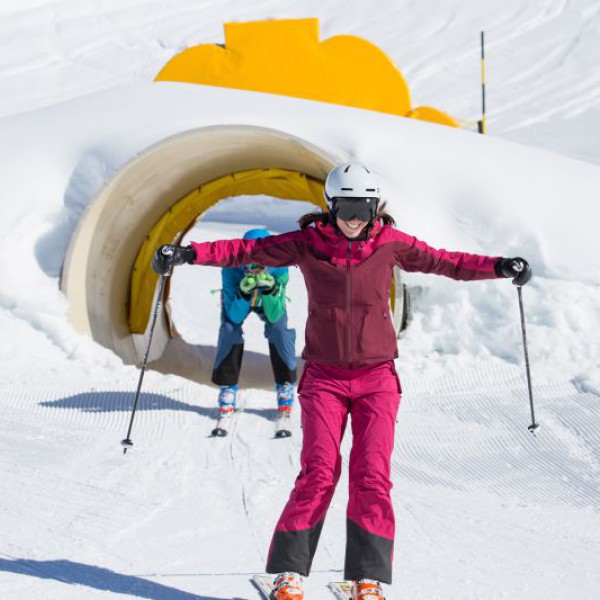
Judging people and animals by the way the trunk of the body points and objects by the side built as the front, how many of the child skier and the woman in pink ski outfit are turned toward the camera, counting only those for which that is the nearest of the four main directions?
2

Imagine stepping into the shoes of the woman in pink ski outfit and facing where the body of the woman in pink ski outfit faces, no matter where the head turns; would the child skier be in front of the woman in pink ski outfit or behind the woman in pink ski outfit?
behind

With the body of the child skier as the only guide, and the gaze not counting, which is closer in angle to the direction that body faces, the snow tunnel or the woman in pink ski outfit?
the woman in pink ski outfit

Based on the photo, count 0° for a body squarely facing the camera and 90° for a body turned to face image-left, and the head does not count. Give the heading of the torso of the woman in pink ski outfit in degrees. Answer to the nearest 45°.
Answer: approximately 0°

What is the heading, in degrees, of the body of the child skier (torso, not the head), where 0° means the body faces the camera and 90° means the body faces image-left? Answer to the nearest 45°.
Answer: approximately 0°

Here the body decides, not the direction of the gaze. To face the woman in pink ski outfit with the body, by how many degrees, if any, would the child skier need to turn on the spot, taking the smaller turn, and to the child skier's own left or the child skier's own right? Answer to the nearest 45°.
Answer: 0° — they already face them
